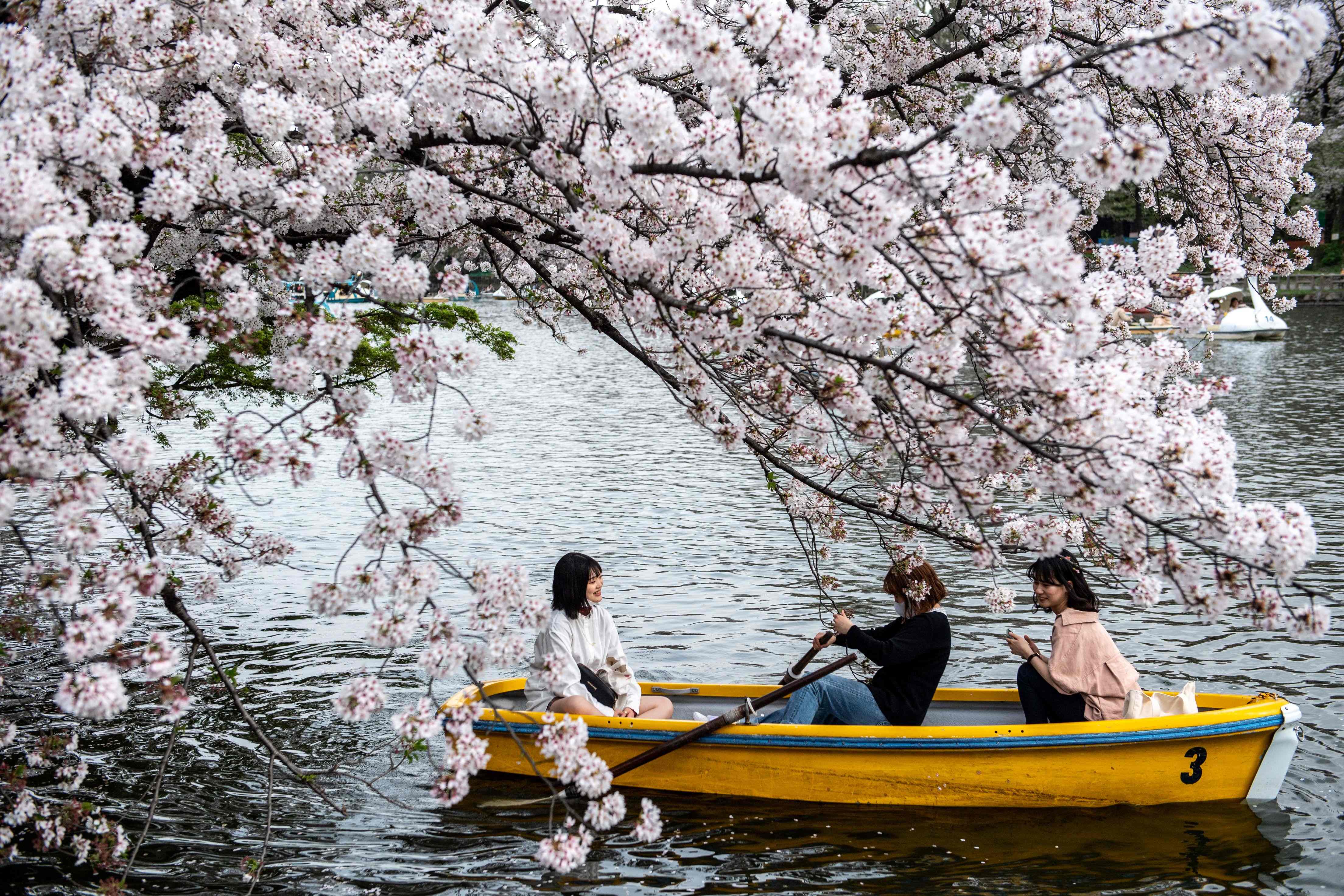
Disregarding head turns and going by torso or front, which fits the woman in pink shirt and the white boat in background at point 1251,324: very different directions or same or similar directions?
very different directions

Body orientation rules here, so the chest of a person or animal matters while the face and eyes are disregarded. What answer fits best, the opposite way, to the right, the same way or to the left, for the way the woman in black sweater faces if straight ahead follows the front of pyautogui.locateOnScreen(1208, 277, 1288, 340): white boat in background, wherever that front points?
the opposite way

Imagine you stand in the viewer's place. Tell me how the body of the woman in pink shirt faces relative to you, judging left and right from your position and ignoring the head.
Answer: facing to the left of the viewer

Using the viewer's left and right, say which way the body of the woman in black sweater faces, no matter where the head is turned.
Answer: facing to the left of the viewer

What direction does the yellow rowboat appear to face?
to the viewer's right

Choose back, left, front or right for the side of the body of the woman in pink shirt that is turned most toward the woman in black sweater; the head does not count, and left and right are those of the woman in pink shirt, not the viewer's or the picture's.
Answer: front

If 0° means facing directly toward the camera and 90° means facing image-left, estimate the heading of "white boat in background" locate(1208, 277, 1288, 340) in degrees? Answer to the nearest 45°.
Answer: approximately 270°

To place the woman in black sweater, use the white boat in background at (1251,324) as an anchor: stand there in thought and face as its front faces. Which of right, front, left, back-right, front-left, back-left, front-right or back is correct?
right
